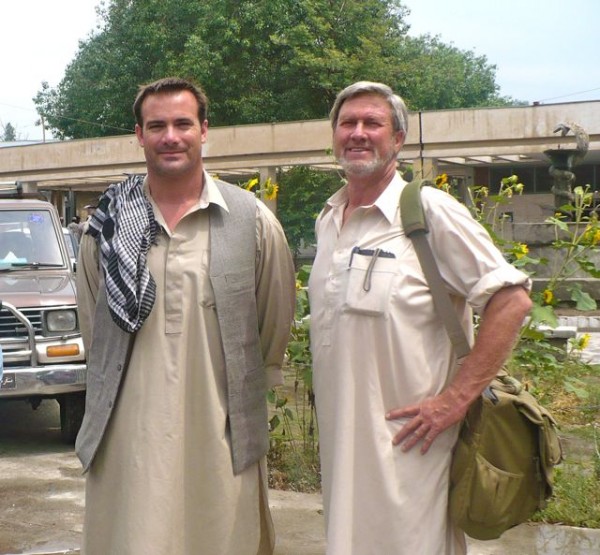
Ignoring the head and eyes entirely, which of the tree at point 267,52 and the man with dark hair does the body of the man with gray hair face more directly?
the man with dark hair

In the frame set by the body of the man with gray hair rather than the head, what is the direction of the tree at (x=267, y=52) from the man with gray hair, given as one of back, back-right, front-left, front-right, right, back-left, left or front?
back-right

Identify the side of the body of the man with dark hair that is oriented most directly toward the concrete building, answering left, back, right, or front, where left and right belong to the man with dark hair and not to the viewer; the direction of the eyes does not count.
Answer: back

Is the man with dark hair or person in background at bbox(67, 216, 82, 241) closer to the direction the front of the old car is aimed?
the man with dark hair

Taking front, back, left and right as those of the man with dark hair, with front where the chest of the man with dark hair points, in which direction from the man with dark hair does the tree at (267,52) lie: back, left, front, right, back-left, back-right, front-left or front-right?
back

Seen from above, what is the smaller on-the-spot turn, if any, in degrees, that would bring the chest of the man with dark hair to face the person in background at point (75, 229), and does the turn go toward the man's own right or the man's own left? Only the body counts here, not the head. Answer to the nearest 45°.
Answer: approximately 180°

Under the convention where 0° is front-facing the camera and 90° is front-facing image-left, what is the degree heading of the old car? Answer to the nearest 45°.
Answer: approximately 0°

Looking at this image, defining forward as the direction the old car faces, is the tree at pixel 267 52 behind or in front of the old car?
behind

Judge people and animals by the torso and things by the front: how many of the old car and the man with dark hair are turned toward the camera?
2

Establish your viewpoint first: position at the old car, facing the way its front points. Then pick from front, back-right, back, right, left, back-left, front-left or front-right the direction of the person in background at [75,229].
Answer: back

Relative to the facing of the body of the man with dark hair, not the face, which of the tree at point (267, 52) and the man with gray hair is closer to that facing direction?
the man with gray hair
